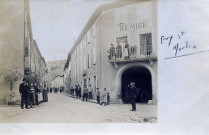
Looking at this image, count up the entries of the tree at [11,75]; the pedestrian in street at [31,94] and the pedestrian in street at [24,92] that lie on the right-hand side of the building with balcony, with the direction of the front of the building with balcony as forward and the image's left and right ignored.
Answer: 3

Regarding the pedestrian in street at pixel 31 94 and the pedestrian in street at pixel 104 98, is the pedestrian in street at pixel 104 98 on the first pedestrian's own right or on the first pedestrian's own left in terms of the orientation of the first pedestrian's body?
on the first pedestrian's own left

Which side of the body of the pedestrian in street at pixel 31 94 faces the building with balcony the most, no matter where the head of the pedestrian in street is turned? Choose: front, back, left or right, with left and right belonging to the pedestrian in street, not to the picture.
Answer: left

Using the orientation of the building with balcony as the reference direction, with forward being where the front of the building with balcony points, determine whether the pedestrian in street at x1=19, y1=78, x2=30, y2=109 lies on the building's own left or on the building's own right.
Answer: on the building's own right

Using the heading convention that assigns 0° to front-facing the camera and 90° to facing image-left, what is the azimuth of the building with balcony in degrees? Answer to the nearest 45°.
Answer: approximately 0°

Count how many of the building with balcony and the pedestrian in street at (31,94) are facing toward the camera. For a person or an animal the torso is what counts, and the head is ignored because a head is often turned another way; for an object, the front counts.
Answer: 2

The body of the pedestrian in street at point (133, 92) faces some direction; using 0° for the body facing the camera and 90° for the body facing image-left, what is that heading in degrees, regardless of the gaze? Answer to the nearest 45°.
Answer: approximately 45°
